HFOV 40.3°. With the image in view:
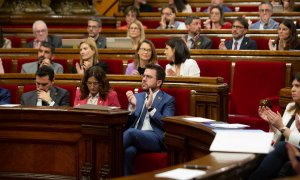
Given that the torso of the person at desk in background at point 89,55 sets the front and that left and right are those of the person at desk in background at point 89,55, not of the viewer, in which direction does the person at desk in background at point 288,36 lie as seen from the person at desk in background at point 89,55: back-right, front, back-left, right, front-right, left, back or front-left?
back-left

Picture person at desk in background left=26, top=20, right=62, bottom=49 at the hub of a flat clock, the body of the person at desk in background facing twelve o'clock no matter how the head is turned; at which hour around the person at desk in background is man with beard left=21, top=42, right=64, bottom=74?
The man with beard is roughly at 12 o'clock from the person at desk in background.

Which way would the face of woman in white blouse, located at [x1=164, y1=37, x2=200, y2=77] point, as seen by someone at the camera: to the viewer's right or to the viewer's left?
to the viewer's left

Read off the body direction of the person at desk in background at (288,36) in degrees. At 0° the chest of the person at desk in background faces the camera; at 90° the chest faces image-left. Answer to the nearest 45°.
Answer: approximately 45°

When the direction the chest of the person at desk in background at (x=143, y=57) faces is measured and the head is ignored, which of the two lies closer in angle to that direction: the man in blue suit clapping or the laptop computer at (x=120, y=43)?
the man in blue suit clapping
